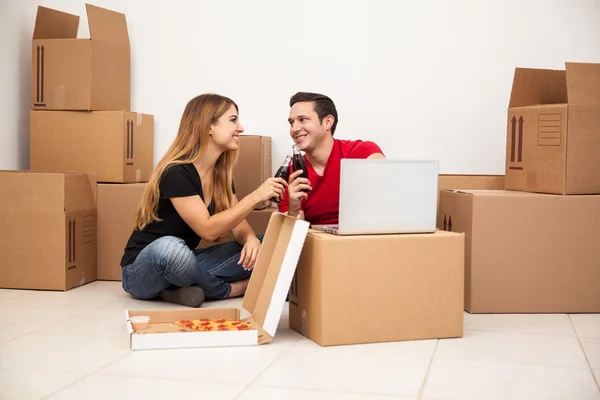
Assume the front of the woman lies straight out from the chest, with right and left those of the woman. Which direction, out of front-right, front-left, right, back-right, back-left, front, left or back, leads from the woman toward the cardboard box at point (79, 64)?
back-left

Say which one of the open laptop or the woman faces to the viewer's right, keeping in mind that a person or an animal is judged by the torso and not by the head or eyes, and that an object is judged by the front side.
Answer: the woman

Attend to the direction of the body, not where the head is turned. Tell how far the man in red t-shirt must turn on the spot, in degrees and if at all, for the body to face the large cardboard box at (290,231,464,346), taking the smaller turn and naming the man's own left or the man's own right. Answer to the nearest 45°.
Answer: approximately 45° to the man's own left

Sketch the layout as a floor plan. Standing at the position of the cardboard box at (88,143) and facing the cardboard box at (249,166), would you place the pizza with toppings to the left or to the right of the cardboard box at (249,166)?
right

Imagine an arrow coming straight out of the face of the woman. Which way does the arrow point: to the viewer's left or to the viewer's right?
to the viewer's right

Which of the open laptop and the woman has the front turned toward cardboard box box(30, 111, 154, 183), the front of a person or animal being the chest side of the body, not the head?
the open laptop

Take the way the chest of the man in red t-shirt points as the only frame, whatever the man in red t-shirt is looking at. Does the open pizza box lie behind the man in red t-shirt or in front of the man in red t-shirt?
in front

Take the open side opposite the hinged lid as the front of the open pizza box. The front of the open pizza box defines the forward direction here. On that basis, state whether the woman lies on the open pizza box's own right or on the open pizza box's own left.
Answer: on the open pizza box's own right

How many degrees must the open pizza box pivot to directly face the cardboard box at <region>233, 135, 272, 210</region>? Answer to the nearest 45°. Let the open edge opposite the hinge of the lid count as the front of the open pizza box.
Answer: approximately 90° to its right

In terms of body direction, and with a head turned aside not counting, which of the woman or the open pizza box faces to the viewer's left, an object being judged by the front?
the open pizza box

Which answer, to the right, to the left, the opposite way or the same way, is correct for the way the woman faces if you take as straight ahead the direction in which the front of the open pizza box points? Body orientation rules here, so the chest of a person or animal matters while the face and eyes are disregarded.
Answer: the opposite way

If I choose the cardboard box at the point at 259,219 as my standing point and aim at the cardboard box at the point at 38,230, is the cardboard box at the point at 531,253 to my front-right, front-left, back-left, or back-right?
back-left

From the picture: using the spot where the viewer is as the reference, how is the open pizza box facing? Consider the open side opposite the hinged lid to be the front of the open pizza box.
facing to the left of the viewer
